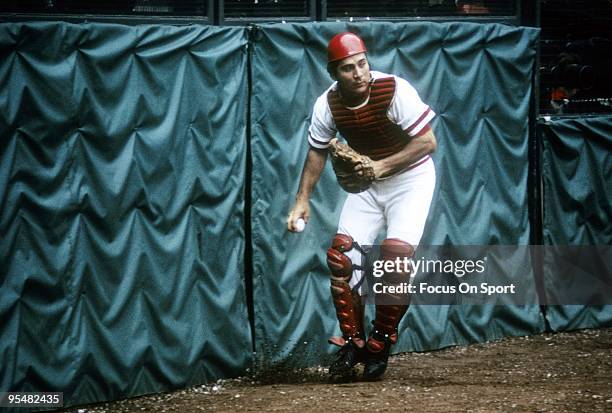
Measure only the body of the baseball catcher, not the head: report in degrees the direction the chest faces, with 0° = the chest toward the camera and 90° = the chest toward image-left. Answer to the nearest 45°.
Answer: approximately 0°
